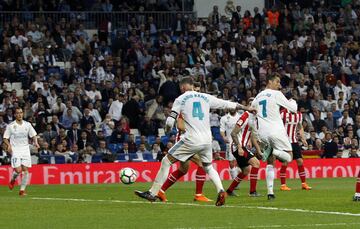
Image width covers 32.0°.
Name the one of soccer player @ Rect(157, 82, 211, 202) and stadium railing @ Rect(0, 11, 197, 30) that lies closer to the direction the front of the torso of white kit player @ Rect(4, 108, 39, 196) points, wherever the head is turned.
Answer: the soccer player

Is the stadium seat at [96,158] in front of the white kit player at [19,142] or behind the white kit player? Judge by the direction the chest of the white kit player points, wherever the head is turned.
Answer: behind

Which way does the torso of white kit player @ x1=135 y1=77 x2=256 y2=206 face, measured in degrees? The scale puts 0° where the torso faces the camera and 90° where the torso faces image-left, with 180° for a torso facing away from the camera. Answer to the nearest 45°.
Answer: approximately 135°

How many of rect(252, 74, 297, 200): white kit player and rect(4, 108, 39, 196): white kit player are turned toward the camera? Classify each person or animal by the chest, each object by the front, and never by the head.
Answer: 1

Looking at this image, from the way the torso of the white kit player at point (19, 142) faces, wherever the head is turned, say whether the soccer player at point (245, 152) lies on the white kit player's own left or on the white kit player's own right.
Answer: on the white kit player's own left
